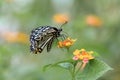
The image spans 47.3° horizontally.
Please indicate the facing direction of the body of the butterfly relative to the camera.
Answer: to the viewer's right

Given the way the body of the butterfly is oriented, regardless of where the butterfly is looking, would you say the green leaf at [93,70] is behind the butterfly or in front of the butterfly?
in front

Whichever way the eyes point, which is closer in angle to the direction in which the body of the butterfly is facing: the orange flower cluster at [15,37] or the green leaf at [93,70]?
the green leaf
